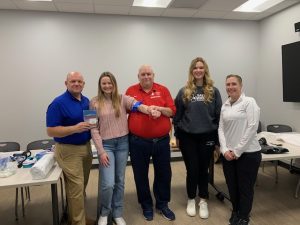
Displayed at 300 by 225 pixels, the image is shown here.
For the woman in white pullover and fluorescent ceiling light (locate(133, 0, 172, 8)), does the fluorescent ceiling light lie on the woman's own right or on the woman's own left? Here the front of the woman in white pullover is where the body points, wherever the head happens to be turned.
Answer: on the woman's own right

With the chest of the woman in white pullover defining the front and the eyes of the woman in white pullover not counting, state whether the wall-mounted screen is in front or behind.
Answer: behind

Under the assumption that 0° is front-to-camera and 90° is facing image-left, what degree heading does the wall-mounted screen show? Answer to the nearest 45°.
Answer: approximately 45°

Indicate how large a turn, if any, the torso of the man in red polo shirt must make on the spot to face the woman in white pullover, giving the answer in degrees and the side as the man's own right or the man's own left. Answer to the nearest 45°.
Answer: approximately 90° to the man's own left

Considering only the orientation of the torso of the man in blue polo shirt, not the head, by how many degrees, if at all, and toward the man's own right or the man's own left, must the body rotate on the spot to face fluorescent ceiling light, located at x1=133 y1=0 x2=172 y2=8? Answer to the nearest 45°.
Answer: approximately 90° to the man's own left

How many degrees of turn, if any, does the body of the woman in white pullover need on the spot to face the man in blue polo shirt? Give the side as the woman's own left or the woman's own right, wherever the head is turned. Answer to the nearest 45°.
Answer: approximately 45° to the woman's own right

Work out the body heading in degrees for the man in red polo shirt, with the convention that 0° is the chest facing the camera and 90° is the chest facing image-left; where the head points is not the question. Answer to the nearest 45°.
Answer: approximately 0°
